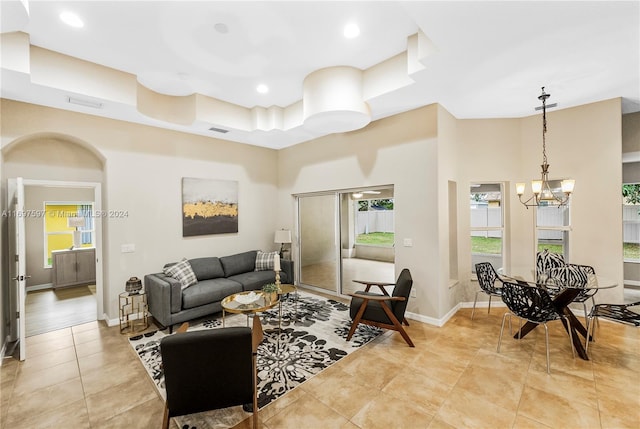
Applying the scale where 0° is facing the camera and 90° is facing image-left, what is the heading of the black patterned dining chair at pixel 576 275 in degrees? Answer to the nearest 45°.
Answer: approximately 45°

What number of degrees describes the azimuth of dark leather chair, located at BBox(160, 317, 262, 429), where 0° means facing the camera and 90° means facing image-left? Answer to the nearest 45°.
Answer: approximately 180°

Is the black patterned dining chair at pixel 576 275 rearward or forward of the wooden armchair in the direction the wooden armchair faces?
rearward

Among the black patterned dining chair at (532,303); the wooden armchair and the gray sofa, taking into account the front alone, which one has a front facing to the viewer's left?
the wooden armchair

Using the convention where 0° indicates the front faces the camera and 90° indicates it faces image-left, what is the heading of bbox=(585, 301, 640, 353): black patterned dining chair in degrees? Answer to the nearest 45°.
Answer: approximately 90°

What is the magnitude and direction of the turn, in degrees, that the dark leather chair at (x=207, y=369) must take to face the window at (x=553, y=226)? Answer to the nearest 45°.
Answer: approximately 90° to its right

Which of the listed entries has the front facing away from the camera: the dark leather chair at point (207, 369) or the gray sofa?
the dark leather chair

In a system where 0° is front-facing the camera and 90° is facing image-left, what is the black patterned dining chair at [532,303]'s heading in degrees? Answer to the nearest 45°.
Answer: approximately 225°

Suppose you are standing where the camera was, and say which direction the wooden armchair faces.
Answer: facing to the left of the viewer
